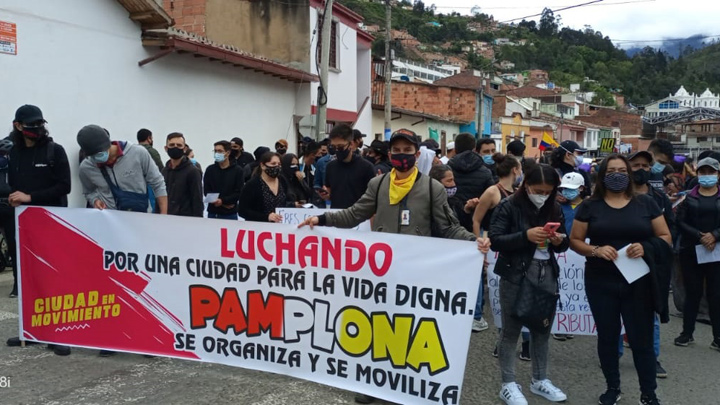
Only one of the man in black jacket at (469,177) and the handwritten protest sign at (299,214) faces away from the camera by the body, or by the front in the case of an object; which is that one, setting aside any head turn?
the man in black jacket

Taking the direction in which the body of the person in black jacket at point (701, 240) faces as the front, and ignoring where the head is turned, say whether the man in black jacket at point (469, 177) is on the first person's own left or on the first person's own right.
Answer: on the first person's own right

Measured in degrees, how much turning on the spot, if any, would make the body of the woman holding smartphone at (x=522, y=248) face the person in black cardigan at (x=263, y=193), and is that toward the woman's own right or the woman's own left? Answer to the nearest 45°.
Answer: approximately 180°

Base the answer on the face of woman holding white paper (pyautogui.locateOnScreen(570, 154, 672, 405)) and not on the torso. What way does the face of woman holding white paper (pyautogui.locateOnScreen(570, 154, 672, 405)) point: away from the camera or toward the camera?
toward the camera

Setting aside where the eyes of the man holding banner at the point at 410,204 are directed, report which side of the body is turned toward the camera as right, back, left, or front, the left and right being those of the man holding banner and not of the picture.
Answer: front

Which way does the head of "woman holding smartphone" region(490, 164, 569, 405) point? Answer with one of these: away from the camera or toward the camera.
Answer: toward the camera

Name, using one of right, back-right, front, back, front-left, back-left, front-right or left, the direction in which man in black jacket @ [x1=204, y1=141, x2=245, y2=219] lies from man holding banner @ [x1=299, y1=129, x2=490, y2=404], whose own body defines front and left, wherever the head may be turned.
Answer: back-right

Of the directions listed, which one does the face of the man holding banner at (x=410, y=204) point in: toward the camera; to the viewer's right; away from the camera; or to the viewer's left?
toward the camera

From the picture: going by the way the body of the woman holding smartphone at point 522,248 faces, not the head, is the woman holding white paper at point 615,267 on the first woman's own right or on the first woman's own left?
on the first woman's own left

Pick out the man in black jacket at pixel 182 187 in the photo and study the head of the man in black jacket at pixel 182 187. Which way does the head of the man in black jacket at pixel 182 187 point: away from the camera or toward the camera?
toward the camera

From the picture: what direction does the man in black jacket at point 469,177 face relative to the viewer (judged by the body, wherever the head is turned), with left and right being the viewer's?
facing away from the viewer

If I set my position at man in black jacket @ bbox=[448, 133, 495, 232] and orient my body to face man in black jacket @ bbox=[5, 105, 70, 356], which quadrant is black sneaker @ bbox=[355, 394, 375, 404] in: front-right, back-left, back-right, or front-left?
front-left

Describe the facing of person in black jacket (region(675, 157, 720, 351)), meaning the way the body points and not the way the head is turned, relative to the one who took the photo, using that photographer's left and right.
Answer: facing the viewer

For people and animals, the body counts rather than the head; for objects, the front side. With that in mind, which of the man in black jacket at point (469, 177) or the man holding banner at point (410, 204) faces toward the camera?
the man holding banner

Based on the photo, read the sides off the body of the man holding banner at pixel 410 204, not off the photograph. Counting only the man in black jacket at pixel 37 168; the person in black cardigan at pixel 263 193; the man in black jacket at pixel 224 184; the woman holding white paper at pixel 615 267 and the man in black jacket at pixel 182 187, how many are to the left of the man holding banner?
1

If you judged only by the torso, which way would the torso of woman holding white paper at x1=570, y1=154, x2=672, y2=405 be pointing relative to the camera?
toward the camera

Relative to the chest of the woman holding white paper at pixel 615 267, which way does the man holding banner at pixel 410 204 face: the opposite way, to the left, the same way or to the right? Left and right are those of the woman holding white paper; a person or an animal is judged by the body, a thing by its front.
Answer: the same way
